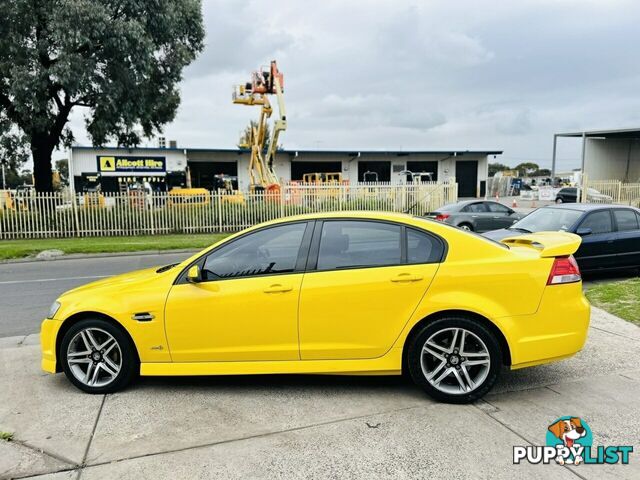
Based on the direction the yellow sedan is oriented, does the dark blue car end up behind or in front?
behind

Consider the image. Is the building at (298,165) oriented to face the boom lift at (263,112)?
yes

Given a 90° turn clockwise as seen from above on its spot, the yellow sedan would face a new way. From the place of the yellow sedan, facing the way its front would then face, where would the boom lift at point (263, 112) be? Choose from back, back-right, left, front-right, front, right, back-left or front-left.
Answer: front

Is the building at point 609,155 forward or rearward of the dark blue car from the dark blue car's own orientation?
rearward

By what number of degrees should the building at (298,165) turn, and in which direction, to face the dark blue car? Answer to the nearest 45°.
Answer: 0° — it already faces it

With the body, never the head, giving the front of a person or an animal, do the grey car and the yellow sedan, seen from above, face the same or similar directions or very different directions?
very different directions

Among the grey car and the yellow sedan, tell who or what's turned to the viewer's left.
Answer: the yellow sedan

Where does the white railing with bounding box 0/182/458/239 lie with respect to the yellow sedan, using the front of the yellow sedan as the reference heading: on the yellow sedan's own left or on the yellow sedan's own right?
on the yellow sedan's own right

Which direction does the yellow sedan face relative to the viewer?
to the viewer's left

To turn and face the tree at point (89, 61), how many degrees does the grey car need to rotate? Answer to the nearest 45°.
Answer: approximately 135° to its left

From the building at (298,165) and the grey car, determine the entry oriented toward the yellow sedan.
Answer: the building

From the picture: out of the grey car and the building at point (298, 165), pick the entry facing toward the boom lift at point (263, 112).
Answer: the building

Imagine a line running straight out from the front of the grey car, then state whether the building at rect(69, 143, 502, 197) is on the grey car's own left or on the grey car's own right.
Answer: on the grey car's own left

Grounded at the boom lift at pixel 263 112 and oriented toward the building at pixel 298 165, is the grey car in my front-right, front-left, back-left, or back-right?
back-right

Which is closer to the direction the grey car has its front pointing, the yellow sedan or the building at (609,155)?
the building

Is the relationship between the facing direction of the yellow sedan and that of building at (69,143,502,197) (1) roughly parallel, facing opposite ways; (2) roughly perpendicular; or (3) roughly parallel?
roughly perpendicular

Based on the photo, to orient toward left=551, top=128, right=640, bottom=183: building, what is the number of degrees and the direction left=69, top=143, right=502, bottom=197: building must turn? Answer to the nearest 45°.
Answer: approximately 45° to its left
